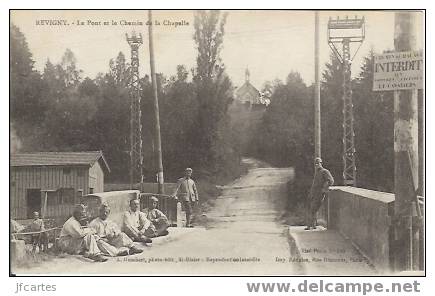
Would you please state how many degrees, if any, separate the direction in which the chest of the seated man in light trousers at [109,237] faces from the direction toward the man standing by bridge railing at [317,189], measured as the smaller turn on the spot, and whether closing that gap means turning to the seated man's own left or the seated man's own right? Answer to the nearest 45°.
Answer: approximately 45° to the seated man's own left

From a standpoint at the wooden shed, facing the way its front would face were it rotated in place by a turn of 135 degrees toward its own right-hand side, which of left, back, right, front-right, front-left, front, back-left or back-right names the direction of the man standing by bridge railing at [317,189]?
back-right

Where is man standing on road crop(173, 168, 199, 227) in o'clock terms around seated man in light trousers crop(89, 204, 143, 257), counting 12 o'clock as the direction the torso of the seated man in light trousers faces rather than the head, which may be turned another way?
The man standing on road is roughly at 10 o'clock from the seated man in light trousers.

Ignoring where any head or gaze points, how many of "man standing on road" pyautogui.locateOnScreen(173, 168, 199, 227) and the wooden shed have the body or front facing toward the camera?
2

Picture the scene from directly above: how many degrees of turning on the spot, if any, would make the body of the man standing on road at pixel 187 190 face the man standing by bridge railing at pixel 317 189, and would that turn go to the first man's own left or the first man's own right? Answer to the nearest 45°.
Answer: approximately 90° to the first man's own left

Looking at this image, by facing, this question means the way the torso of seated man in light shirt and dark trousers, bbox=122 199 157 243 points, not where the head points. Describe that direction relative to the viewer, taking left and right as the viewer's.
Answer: facing the viewer and to the right of the viewer
